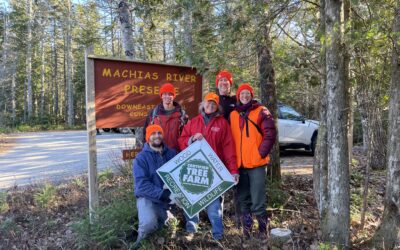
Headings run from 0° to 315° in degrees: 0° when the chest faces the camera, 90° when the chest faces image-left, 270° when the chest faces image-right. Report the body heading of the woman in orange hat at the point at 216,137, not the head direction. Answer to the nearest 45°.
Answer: approximately 0°

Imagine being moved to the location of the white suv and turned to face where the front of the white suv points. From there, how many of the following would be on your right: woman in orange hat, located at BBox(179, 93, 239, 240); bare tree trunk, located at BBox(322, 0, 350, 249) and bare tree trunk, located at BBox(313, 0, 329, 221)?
3

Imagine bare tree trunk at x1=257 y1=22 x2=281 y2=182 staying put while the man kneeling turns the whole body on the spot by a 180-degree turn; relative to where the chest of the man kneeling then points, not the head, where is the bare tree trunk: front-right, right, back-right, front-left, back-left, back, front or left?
right

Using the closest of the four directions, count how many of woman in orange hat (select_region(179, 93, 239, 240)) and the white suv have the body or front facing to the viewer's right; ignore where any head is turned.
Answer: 1

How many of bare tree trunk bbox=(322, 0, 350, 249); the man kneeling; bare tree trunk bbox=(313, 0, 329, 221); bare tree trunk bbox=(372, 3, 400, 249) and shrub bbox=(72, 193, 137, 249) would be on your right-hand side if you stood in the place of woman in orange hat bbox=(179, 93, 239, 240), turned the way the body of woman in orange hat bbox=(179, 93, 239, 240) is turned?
2

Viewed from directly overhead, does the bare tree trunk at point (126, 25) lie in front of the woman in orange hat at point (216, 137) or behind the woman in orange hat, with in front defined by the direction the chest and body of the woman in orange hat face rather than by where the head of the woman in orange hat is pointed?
behind

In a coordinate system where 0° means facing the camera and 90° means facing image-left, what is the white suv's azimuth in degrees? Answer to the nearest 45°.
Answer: approximately 270°

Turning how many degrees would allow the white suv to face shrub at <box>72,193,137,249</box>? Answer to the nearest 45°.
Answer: approximately 90° to its right

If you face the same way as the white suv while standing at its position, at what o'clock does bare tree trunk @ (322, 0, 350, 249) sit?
The bare tree trunk is roughly at 3 o'clock from the white suv.

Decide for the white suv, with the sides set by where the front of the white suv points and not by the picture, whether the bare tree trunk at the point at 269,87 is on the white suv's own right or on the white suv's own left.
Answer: on the white suv's own right
